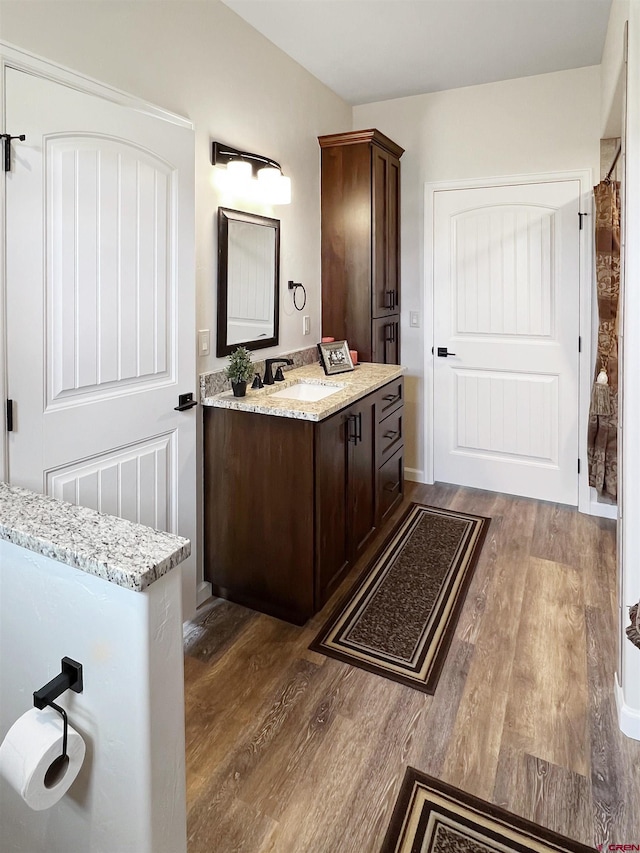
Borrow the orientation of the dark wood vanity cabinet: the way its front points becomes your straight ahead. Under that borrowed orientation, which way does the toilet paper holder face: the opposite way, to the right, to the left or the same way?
to the right

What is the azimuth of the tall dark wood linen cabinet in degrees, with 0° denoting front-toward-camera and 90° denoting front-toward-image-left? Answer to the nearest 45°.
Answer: approximately 315°

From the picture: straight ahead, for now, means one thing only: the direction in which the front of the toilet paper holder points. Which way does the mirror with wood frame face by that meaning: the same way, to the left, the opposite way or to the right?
to the left

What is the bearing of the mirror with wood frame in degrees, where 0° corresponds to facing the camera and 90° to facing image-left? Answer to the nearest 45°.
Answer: approximately 315°
